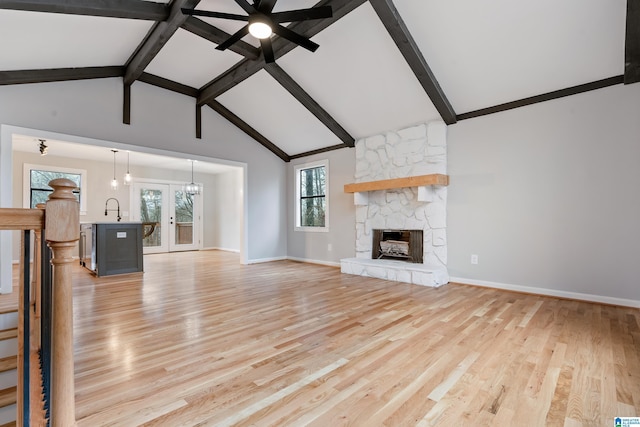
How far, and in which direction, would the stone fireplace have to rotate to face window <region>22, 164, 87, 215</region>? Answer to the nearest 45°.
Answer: approximately 45° to its right

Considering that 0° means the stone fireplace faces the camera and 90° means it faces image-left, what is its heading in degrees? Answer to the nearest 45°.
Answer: approximately 45°

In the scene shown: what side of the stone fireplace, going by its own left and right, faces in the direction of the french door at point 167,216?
right

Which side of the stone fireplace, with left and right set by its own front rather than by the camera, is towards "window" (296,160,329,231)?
right

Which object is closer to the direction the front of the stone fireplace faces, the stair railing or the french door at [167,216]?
the stair railing

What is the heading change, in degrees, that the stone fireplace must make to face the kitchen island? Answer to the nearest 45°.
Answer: approximately 45° to its right

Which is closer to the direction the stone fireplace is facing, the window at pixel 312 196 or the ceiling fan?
the ceiling fan
